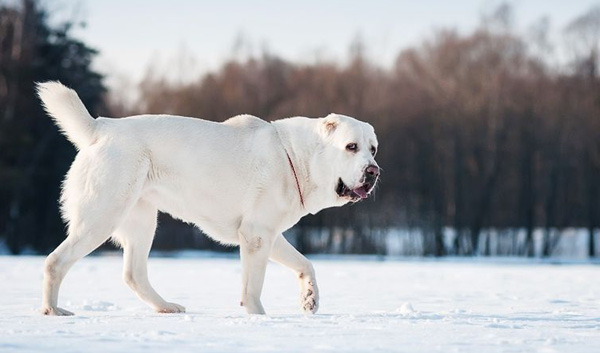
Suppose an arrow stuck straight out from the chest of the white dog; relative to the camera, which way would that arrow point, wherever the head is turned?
to the viewer's right
